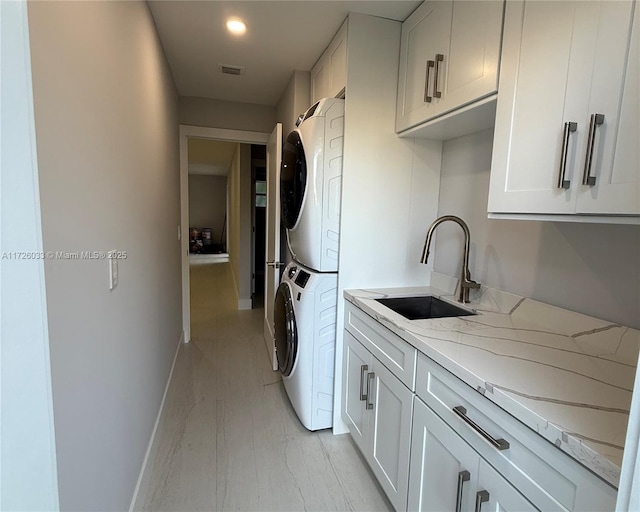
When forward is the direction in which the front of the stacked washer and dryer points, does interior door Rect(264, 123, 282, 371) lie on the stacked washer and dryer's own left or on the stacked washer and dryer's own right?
on the stacked washer and dryer's own right

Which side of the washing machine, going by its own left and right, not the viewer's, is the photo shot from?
left

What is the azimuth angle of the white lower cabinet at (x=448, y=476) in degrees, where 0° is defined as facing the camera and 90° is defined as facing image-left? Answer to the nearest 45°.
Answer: approximately 45°

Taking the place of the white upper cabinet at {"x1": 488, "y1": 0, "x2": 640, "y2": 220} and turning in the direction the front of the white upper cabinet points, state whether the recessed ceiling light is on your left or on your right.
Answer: on your right

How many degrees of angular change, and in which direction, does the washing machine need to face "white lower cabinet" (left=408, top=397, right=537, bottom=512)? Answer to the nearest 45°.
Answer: approximately 135° to its left

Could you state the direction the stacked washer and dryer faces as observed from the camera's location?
facing to the left of the viewer

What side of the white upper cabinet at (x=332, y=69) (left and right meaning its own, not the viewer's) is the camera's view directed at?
left

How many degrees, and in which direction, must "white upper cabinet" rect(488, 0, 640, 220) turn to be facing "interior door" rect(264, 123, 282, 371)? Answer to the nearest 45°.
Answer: approximately 90° to its right
